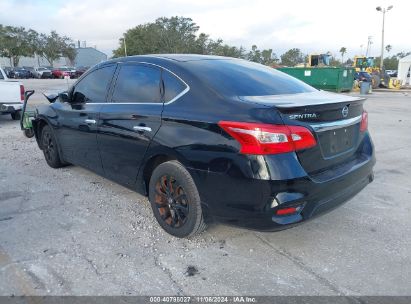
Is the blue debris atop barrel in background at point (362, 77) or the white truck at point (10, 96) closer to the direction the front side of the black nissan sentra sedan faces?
the white truck

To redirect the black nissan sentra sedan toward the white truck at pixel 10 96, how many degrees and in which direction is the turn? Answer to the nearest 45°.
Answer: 0° — it already faces it

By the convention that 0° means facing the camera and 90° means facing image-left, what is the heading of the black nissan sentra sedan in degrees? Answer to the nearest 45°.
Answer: approximately 135°

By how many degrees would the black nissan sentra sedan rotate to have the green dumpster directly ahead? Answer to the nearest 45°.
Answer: approximately 45° to its right
